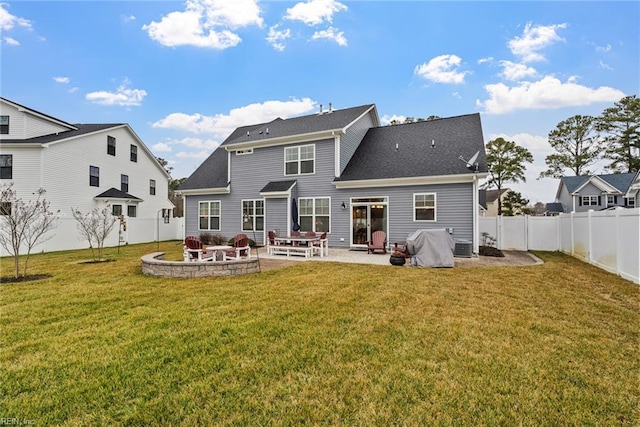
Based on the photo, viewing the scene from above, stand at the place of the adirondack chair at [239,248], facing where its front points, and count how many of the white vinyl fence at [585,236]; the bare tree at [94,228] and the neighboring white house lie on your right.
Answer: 2

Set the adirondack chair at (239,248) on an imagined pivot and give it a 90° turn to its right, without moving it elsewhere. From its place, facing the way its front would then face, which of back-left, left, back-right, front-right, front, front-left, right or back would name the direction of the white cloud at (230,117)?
front-right

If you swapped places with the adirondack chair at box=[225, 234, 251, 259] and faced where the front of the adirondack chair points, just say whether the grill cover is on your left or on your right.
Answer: on your left

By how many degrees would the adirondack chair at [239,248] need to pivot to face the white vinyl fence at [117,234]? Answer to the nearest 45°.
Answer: approximately 90° to its right

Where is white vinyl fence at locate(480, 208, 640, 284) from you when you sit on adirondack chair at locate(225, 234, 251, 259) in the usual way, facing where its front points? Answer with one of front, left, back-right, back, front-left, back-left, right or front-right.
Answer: back-left

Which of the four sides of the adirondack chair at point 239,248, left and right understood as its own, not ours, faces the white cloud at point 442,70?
back

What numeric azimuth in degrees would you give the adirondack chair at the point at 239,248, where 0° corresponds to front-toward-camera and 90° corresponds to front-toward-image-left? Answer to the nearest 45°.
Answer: approximately 45°
